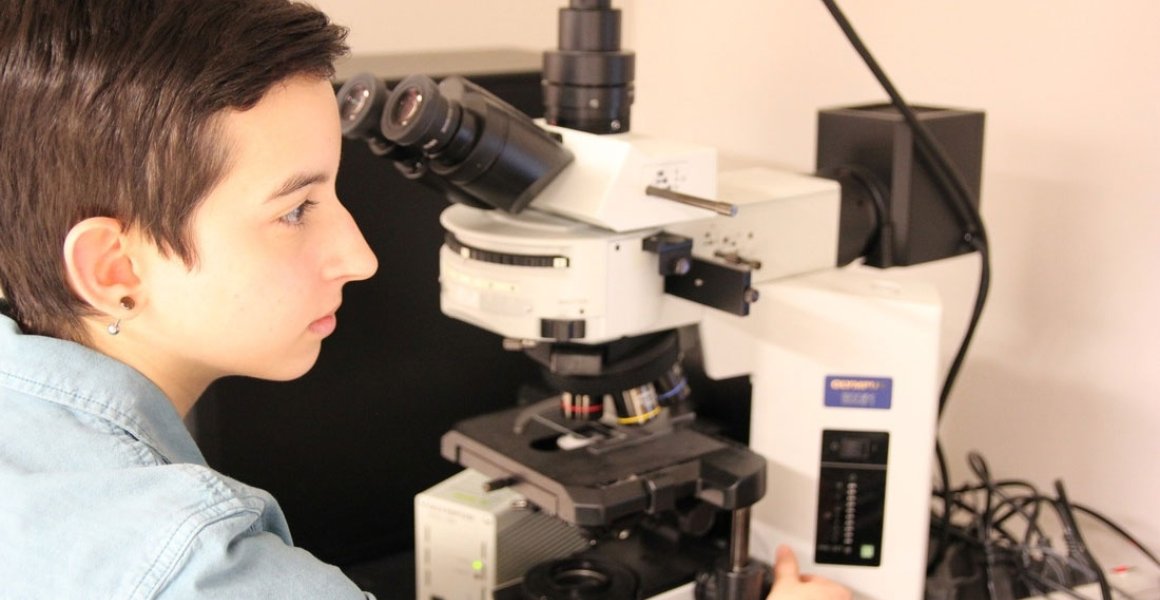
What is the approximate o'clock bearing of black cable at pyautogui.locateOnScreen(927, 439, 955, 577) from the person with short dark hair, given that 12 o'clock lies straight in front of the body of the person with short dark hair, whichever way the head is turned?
The black cable is roughly at 11 o'clock from the person with short dark hair.

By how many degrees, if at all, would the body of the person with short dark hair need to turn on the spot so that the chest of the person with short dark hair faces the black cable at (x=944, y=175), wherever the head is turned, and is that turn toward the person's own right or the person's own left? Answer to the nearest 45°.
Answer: approximately 45° to the person's own left

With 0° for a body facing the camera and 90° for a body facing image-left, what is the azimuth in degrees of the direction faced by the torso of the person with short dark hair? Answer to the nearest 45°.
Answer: approximately 270°

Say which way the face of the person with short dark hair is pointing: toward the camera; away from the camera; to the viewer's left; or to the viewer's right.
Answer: to the viewer's right
